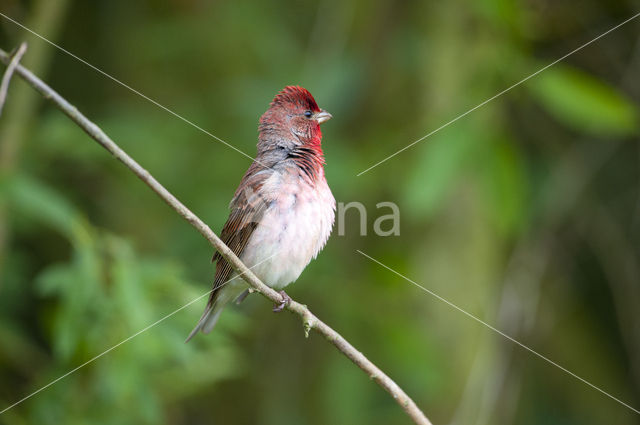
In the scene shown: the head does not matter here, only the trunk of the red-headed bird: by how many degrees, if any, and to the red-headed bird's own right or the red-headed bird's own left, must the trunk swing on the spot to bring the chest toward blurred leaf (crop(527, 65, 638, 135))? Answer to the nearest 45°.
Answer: approximately 45° to the red-headed bird's own left

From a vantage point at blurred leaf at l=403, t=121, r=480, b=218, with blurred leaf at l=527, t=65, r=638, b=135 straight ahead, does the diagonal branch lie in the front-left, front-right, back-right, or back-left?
back-right

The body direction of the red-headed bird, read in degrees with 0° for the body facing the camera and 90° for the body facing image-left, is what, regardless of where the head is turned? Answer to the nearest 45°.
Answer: approximately 270°
